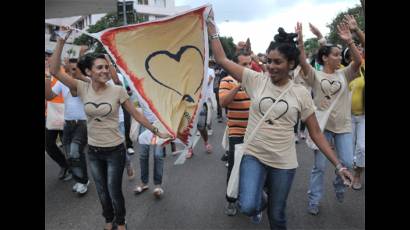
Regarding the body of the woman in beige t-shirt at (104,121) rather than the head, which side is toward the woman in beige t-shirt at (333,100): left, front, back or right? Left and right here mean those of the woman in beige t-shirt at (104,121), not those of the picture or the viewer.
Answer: left

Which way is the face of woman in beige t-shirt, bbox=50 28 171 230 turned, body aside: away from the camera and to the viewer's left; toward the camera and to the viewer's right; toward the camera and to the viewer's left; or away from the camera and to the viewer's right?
toward the camera and to the viewer's right

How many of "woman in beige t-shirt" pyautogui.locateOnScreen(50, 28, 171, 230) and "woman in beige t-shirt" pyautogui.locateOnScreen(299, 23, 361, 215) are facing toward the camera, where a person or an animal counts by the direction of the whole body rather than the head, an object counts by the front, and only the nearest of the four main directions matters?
2

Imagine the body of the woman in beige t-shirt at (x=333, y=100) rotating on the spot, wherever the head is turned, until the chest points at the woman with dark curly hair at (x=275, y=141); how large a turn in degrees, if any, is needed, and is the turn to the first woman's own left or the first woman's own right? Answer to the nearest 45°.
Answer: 0° — they already face them

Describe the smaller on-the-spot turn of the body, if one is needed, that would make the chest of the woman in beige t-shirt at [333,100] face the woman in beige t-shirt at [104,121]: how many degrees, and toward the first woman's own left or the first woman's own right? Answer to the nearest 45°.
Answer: approximately 45° to the first woman's own right

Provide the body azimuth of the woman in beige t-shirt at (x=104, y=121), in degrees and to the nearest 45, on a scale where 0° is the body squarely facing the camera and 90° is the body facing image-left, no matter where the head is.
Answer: approximately 0°

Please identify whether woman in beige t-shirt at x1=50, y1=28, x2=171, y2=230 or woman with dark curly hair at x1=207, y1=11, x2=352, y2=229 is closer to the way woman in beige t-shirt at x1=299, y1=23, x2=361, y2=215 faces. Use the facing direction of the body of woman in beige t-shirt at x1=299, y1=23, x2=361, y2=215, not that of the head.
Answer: the woman with dark curly hair

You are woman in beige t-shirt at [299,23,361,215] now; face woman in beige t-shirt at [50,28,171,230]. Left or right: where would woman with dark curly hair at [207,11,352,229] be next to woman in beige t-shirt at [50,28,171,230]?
left
